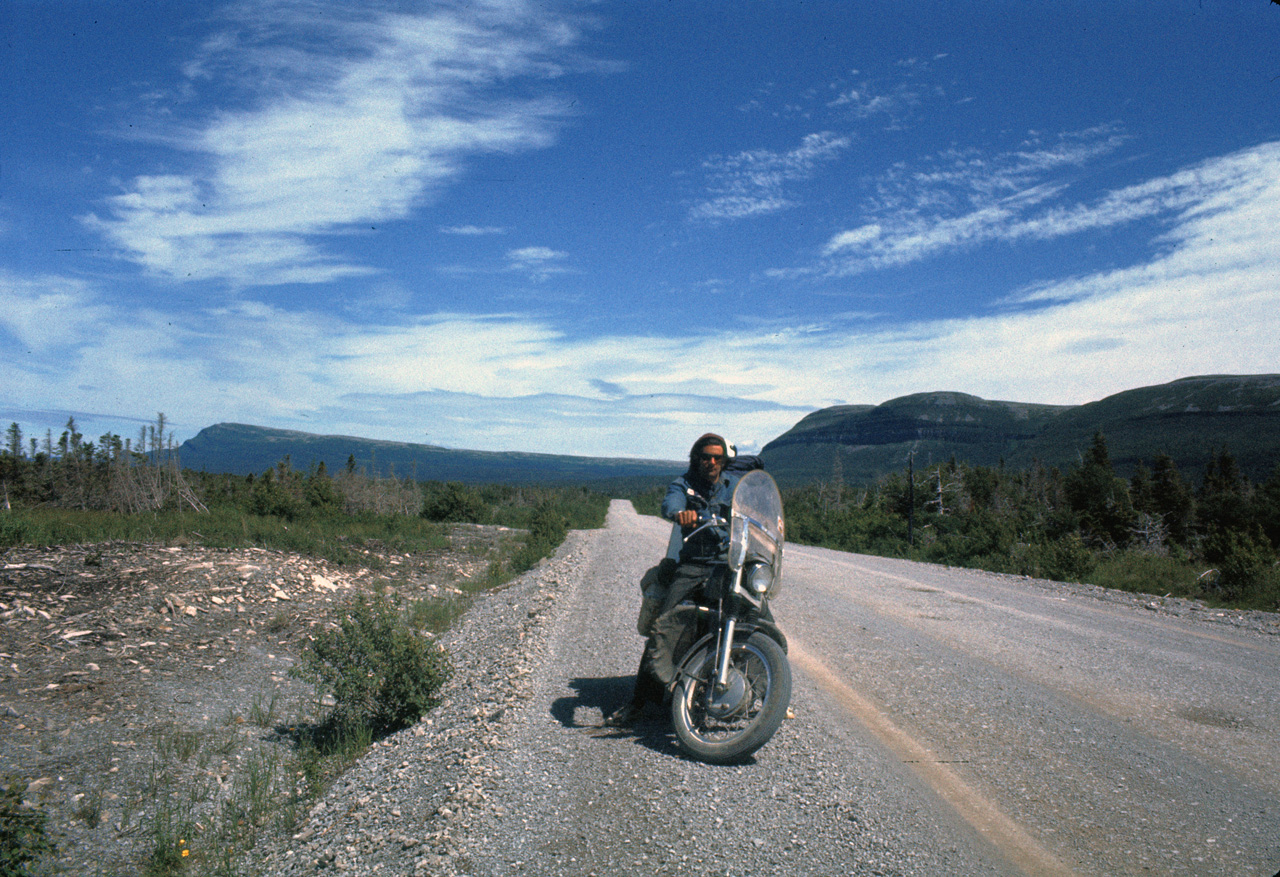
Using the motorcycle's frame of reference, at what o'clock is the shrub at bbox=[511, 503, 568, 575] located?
The shrub is roughly at 7 o'clock from the motorcycle.

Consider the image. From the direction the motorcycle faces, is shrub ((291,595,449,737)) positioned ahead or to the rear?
to the rear

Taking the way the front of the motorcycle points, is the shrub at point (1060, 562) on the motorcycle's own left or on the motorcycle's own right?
on the motorcycle's own left

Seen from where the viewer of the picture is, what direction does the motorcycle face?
facing the viewer and to the right of the viewer

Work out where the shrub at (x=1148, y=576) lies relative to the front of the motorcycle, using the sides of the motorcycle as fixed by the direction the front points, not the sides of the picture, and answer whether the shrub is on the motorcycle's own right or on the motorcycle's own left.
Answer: on the motorcycle's own left

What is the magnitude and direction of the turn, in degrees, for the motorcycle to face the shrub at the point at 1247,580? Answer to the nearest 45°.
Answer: approximately 90° to its left
